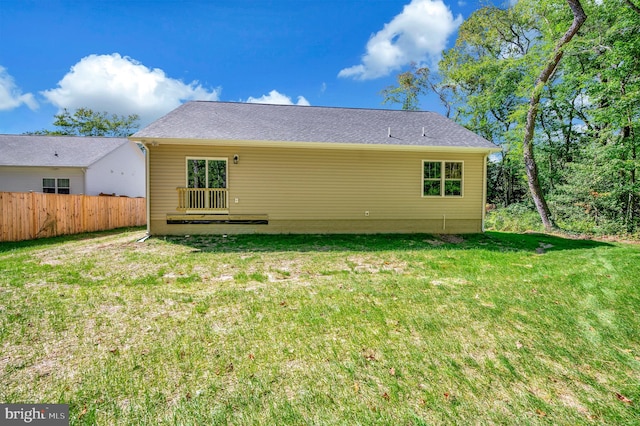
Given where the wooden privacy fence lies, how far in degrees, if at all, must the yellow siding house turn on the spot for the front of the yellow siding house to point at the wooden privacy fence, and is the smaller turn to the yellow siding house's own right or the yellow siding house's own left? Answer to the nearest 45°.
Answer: approximately 90° to the yellow siding house's own left

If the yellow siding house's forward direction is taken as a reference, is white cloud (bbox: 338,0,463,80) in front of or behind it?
in front

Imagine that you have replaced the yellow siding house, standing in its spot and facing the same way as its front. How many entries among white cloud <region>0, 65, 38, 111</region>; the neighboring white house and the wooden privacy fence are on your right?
0

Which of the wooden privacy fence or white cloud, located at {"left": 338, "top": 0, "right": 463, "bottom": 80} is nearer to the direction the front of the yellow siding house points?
the white cloud

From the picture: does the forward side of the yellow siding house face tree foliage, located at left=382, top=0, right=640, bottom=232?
no

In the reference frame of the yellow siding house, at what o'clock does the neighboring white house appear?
The neighboring white house is roughly at 10 o'clock from the yellow siding house.

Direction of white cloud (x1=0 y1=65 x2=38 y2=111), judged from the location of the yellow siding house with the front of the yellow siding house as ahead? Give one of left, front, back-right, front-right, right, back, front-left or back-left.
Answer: front-left

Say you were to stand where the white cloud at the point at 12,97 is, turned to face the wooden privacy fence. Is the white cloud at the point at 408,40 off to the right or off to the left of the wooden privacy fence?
left

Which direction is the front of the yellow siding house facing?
away from the camera
